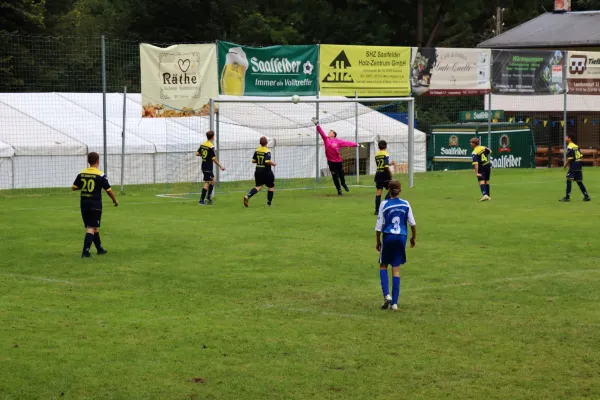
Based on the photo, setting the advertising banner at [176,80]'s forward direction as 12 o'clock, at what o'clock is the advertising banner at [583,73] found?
the advertising banner at [583,73] is roughly at 8 o'clock from the advertising banner at [176,80].

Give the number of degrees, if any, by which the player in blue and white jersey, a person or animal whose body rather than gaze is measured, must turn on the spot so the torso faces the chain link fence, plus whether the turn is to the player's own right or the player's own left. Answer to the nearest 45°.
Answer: approximately 45° to the player's own left

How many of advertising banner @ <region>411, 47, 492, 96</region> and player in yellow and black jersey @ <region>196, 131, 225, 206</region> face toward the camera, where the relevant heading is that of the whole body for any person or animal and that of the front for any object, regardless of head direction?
1

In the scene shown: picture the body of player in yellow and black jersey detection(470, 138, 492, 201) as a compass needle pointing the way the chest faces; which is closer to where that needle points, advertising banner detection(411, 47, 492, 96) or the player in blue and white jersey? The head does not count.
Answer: the advertising banner

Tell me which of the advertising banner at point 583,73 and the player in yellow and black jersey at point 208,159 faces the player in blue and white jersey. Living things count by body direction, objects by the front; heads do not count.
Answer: the advertising banner

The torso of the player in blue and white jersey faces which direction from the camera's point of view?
away from the camera

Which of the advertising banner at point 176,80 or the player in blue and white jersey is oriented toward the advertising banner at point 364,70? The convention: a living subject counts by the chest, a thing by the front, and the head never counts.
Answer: the player in blue and white jersey

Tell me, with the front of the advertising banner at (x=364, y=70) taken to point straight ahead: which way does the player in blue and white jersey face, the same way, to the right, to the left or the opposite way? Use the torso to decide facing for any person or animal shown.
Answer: the opposite way

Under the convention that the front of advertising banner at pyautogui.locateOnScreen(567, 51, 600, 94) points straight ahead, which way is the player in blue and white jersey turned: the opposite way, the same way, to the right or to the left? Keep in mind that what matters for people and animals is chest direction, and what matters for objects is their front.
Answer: the opposite way

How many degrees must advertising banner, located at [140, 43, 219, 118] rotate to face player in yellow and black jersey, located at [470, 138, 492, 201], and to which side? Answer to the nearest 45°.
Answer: approximately 45° to its left
